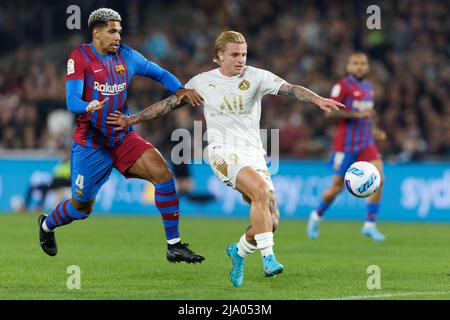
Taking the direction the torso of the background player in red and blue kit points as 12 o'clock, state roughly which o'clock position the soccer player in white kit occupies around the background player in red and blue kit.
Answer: The soccer player in white kit is roughly at 2 o'clock from the background player in red and blue kit.

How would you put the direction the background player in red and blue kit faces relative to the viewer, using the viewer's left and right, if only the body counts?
facing the viewer and to the right of the viewer

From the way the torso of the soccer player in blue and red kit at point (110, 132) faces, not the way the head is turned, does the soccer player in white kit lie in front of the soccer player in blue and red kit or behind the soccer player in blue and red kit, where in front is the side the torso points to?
in front

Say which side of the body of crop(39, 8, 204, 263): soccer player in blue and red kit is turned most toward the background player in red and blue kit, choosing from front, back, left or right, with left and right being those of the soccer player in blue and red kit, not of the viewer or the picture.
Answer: left

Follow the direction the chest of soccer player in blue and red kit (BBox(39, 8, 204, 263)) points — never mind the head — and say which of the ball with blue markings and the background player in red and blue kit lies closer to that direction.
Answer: the ball with blue markings

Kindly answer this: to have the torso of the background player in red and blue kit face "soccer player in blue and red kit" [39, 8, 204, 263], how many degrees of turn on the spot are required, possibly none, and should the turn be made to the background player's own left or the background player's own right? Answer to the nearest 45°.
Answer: approximately 90° to the background player's own right

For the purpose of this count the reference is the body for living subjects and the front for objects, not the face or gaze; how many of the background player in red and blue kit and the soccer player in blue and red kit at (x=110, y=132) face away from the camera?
0
